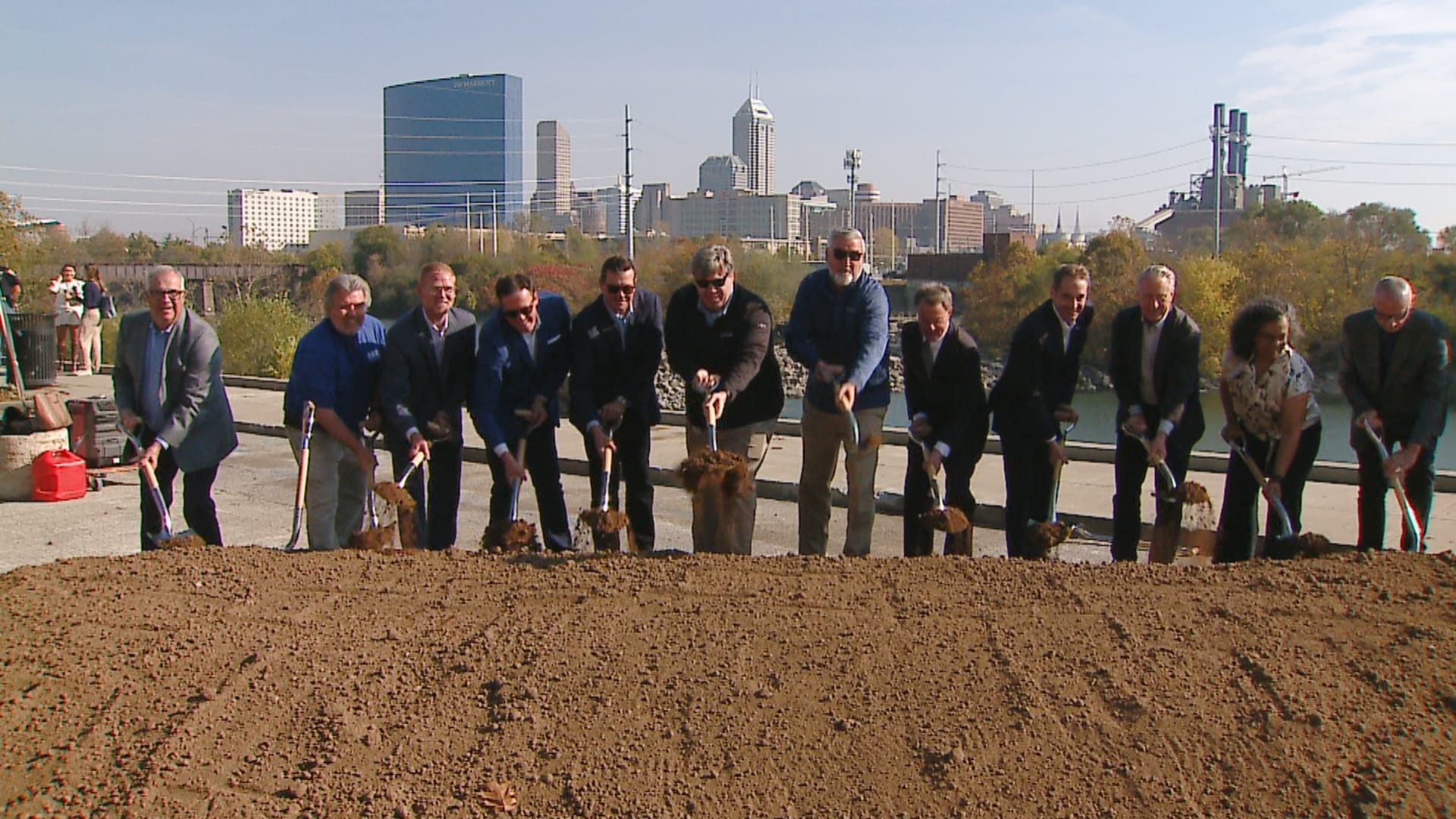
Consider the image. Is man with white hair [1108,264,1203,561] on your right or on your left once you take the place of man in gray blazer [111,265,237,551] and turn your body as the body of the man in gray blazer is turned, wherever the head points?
on your left

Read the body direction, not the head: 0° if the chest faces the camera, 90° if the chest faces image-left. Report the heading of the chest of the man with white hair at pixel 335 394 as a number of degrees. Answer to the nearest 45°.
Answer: approximately 315°

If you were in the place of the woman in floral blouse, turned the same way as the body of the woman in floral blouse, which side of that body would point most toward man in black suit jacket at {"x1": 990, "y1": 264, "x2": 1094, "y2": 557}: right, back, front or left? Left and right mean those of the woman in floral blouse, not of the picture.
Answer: right
